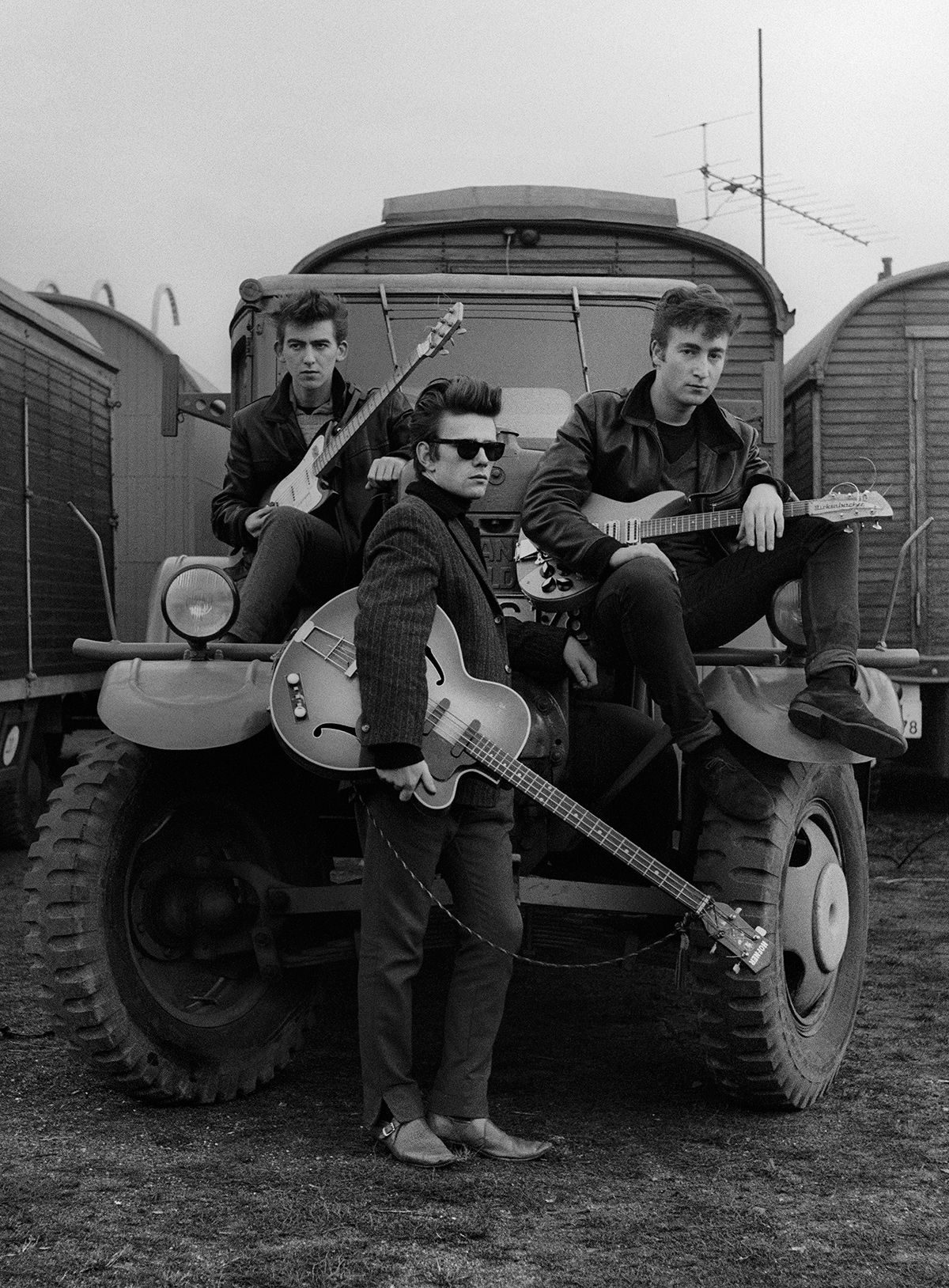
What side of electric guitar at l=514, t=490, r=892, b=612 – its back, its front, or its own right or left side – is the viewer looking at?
front

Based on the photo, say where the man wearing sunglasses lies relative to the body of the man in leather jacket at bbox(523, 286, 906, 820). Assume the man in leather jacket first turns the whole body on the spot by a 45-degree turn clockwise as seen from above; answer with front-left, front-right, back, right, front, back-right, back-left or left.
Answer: front-right

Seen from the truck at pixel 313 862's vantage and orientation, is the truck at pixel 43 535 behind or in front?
behind

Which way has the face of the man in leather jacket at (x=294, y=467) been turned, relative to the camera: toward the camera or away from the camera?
toward the camera

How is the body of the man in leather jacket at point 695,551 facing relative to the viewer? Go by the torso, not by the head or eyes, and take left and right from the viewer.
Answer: facing the viewer and to the right of the viewer

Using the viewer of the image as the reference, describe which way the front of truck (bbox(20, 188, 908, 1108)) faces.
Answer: facing the viewer

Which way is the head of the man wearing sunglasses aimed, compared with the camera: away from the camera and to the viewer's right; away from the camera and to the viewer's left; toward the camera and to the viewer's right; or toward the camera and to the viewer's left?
toward the camera and to the viewer's right

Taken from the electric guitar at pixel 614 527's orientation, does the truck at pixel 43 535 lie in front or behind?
behind

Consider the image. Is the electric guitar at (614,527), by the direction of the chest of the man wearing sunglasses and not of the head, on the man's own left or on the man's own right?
on the man's own left

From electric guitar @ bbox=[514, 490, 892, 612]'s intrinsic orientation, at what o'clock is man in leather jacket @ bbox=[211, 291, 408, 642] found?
The man in leather jacket is roughly at 4 o'clock from the electric guitar.

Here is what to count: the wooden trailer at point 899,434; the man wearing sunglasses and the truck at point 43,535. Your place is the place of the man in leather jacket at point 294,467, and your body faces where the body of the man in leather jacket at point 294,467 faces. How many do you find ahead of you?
1
